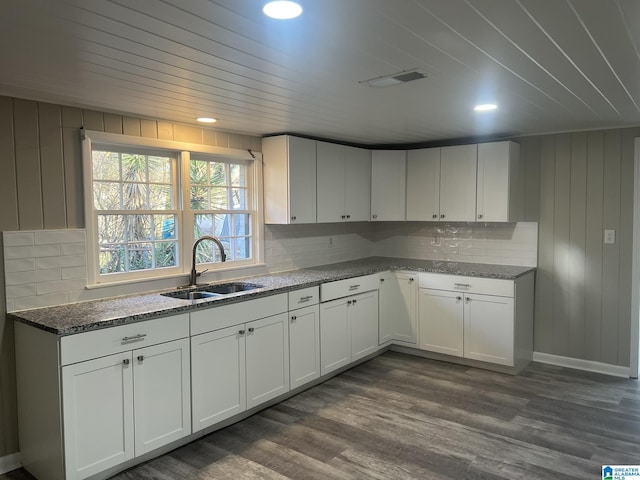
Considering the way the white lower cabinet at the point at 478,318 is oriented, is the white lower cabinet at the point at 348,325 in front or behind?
in front

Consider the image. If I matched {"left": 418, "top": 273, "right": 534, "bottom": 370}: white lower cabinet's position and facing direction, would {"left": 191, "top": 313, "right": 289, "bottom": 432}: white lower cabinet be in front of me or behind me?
in front

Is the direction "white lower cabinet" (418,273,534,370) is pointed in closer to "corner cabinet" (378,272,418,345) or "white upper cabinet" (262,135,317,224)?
the white upper cabinet

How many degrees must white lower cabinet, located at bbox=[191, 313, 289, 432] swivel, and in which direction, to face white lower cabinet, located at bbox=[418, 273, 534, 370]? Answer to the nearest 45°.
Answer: approximately 45° to its left

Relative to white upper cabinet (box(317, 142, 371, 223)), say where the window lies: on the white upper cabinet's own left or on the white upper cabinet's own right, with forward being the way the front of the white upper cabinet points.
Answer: on the white upper cabinet's own right

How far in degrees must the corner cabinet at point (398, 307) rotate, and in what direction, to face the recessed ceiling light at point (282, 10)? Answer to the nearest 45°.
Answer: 0° — it already faces it

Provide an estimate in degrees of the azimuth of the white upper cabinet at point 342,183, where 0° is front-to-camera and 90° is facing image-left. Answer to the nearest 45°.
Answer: approximately 315°

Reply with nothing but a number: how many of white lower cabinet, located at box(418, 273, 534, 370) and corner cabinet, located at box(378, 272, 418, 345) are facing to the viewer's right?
0

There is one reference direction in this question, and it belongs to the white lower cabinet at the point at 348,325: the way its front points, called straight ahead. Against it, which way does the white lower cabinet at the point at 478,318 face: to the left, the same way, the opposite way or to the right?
to the right

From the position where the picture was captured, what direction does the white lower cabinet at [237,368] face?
facing the viewer and to the right of the viewer

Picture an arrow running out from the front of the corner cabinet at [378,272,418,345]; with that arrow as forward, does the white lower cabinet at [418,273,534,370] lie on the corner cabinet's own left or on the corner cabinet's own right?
on the corner cabinet's own left

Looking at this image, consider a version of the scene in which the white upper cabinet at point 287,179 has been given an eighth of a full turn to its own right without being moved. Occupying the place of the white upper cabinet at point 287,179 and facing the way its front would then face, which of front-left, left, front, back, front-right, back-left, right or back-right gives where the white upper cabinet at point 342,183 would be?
back-left

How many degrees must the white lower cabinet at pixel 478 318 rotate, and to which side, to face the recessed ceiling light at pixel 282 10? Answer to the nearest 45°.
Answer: approximately 45° to its left

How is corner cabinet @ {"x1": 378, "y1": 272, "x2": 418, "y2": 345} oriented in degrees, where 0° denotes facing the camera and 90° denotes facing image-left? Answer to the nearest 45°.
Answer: approximately 0°
